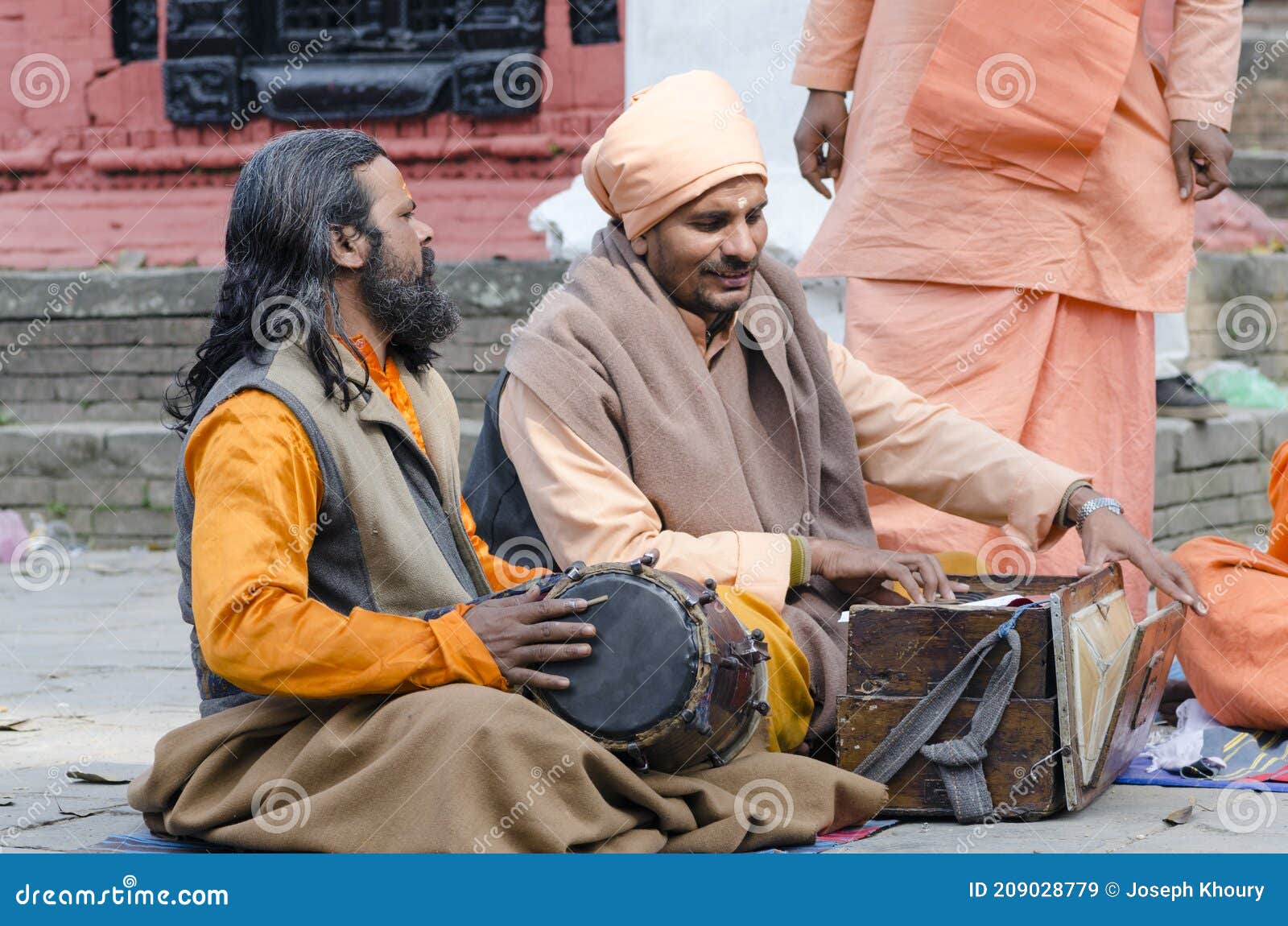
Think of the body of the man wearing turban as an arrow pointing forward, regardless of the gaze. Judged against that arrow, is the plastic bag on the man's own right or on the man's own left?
on the man's own left

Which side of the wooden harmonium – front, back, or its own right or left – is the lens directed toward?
left

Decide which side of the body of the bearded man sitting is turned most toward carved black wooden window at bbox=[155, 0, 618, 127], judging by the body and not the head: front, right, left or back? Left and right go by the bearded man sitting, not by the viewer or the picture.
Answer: left

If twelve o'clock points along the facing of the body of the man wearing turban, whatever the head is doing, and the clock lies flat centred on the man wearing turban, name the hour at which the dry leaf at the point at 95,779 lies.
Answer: The dry leaf is roughly at 4 o'clock from the man wearing turban.

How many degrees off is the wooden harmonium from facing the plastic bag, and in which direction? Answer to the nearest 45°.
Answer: approximately 90° to its right

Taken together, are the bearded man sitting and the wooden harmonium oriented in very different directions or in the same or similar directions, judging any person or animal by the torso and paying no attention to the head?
very different directions

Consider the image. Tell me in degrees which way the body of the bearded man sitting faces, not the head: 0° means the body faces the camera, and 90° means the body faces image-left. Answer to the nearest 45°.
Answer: approximately 270°

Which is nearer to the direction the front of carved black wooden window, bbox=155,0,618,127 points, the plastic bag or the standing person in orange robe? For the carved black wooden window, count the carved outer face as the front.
the standing person in orange robe

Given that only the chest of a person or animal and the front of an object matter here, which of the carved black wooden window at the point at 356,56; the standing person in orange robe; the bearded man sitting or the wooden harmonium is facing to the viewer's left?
the wooden harmonium

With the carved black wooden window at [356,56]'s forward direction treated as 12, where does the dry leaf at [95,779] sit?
The dry leaf is roughly at 12 o'clock from the carved black wooden window.

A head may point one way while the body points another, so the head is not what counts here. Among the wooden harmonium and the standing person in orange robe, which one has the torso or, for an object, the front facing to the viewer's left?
the wooden harmonium

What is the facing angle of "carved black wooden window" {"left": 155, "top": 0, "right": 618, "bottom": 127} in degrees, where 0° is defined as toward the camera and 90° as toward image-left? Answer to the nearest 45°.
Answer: approximately 0°

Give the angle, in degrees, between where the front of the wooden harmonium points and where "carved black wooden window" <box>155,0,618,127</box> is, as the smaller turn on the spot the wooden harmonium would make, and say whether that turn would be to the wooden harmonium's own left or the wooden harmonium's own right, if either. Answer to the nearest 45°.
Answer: approximately 45° to the wooden harmonium's own right

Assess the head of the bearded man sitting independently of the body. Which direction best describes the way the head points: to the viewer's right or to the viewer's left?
to the viewer's right
